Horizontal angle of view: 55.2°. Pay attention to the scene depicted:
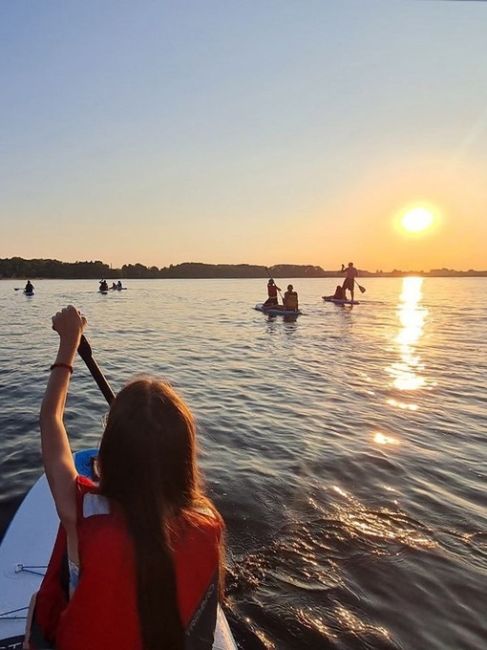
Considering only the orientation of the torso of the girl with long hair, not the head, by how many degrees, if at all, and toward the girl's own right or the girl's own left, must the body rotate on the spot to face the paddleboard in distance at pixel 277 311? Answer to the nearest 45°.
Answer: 0° — they already face it

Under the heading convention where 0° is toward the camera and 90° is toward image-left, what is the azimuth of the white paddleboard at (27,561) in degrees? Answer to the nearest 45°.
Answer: approximately 180°

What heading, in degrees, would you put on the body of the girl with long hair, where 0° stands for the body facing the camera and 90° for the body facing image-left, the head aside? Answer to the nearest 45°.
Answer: approximately 180°

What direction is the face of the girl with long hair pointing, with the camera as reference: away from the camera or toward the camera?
away from the camera
